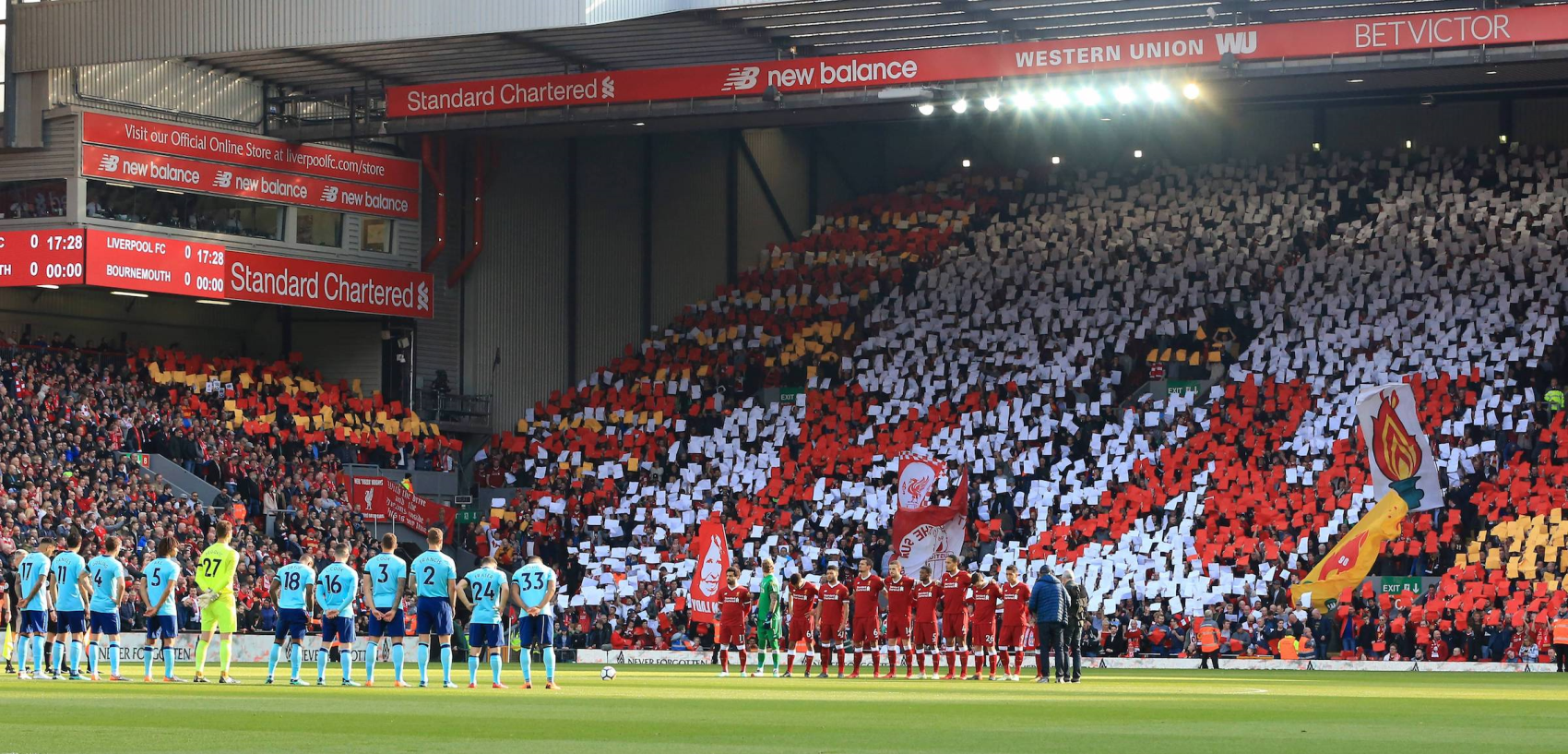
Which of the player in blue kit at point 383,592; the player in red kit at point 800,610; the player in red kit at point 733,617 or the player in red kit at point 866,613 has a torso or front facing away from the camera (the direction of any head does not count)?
the player in blue kit

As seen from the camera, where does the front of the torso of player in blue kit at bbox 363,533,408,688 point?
away from the camera

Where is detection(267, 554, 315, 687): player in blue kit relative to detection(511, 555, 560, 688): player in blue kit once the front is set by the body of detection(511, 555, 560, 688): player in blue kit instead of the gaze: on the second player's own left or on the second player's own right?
on the second player's own left

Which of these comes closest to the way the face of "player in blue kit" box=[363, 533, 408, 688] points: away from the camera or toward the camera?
away from the camera

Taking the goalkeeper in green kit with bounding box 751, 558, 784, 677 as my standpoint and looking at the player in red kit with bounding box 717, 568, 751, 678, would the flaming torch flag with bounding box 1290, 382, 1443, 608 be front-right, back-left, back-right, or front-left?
back-right

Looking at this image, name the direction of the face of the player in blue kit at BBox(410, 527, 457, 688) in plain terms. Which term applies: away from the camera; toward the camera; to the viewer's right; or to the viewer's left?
away from the camera

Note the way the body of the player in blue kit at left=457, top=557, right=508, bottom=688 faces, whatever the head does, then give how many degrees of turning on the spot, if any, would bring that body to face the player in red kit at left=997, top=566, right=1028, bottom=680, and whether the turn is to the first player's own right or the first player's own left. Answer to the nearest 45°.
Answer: approximately 45° to the first player's own right
